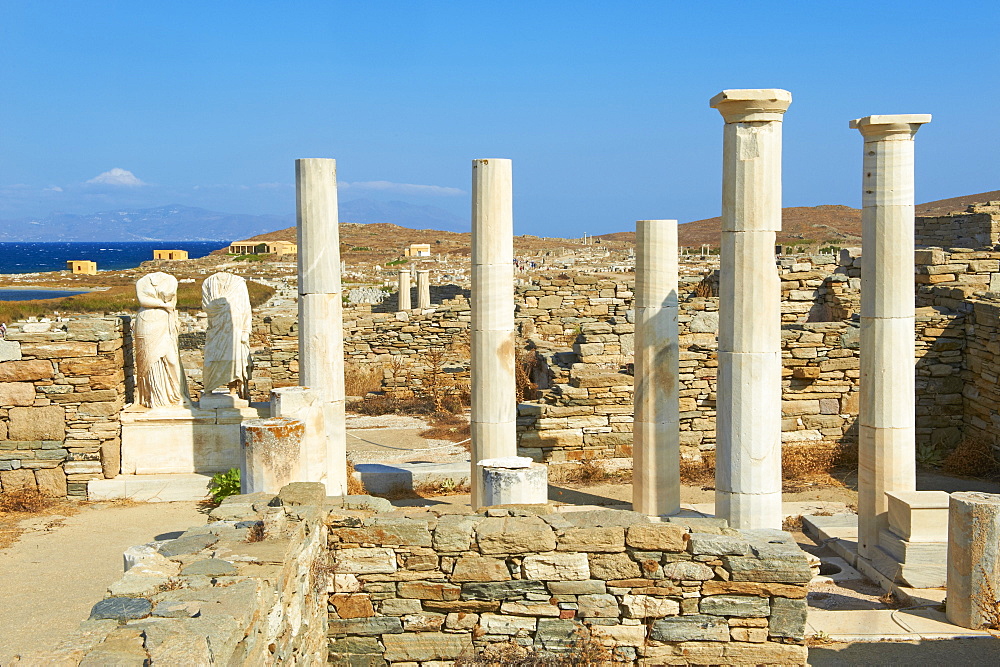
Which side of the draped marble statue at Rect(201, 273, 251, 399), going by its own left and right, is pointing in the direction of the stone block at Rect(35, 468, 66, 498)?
right

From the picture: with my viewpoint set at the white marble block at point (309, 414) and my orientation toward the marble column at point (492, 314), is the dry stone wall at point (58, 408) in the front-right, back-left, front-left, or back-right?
back-left

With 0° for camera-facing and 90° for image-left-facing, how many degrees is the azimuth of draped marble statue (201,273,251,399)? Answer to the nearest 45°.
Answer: approximately 0°

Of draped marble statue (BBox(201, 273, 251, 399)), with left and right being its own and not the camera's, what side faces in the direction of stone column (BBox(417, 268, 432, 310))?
back

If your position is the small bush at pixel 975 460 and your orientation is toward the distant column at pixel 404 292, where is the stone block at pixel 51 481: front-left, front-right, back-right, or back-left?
front-left

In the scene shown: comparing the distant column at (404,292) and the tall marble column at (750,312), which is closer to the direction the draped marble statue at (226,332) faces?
the tall marble column

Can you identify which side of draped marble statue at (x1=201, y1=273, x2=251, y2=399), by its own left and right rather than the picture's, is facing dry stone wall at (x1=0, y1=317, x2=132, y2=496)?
right

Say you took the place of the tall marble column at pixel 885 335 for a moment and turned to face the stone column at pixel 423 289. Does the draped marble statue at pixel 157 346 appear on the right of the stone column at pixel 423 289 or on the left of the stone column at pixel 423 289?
left

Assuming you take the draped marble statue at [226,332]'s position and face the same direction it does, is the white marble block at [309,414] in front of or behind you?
in front

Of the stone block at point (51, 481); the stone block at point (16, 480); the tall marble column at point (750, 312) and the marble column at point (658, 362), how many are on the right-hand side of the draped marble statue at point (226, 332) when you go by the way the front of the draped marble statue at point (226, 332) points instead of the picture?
2
